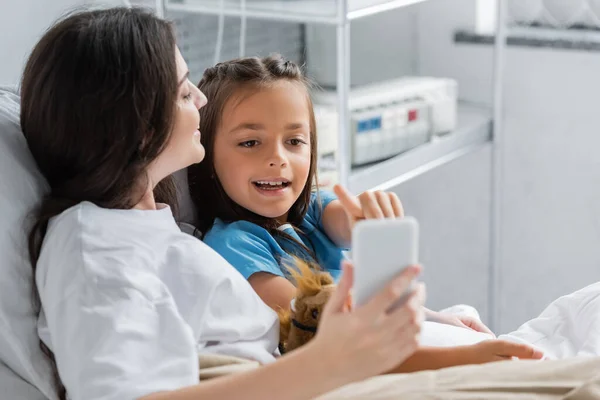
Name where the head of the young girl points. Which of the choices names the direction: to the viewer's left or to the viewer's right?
to the viewer's right

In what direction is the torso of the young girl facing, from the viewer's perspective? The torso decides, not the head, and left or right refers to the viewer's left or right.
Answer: facing the viewer and to the right of the viewer

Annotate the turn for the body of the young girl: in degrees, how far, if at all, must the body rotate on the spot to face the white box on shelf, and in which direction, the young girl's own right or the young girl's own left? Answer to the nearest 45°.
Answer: approximately 135° to the young girl's own left

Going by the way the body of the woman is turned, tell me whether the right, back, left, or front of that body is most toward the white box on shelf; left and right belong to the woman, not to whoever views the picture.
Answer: left

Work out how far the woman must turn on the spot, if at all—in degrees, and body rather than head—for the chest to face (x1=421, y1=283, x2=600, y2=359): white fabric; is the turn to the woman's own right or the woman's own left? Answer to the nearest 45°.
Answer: approximately 45° to the woman's own left

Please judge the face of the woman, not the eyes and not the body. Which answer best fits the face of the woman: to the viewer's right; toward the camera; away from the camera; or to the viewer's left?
to the viewer's right

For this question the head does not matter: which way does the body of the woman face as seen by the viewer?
to the viewer's right

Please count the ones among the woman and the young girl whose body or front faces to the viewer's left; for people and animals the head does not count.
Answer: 0

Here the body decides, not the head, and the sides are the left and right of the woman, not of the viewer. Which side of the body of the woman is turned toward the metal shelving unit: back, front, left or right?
left

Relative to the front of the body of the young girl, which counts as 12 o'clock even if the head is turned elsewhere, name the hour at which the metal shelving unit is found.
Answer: The metal shelving unit is roughly at 8 o'clock from the young girl.
